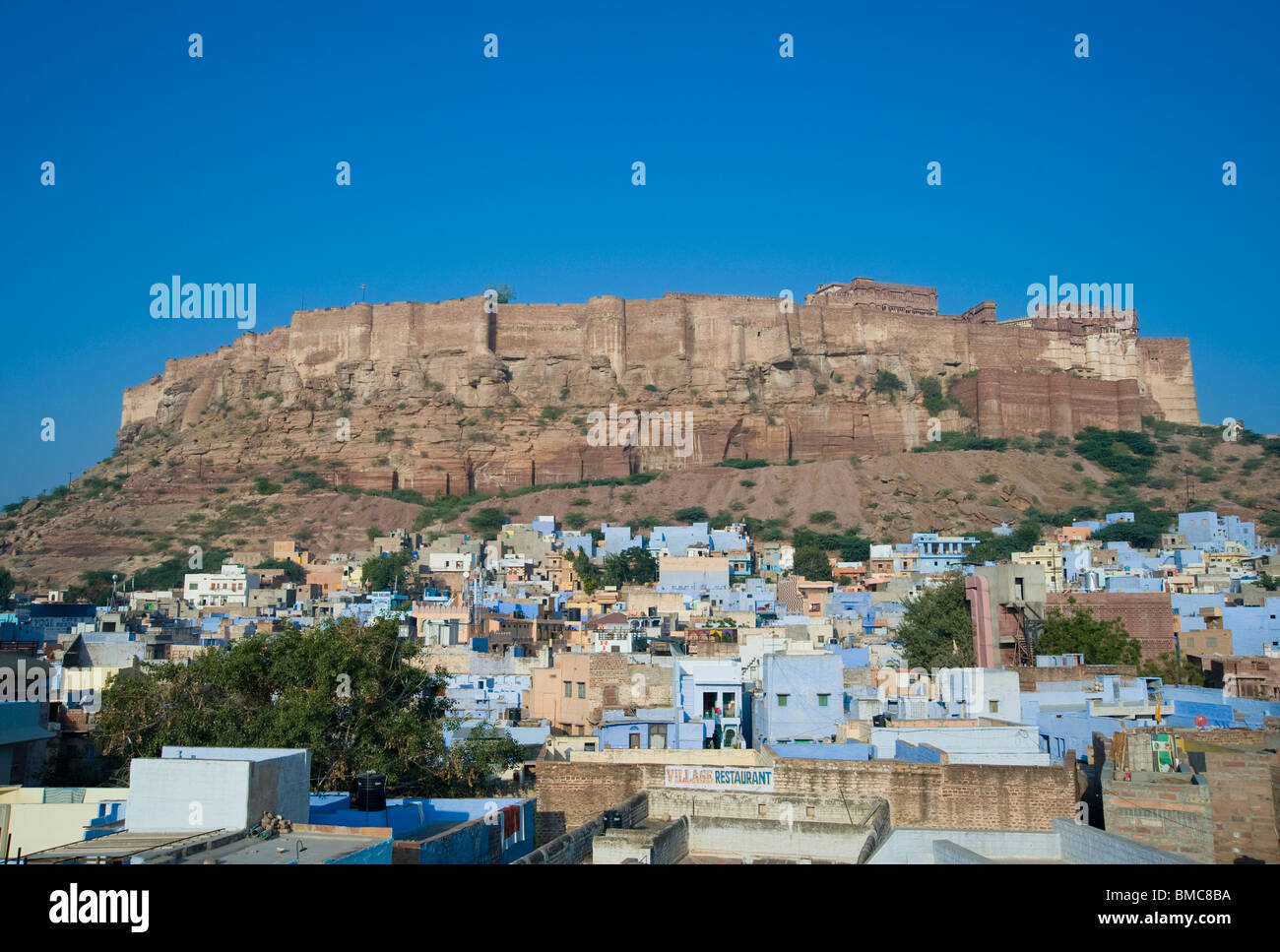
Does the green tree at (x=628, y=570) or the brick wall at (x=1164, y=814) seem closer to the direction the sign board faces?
the brick wall

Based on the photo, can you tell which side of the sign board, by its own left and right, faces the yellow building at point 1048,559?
back

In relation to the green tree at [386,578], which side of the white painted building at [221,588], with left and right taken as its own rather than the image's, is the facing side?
left

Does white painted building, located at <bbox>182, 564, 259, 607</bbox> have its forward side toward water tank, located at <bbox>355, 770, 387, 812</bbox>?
yes

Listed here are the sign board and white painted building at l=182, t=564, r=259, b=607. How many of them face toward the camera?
2

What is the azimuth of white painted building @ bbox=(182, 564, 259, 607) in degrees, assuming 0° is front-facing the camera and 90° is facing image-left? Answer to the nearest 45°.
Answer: approximately 0°

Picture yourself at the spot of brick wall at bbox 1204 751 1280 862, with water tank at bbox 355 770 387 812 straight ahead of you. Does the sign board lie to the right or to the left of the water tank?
right

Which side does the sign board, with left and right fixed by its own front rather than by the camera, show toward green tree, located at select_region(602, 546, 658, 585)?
back

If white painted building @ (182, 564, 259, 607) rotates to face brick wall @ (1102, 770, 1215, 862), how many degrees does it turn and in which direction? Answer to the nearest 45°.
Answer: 0° — it already faces it

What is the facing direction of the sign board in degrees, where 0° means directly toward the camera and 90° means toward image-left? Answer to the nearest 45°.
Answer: approximately 0°
